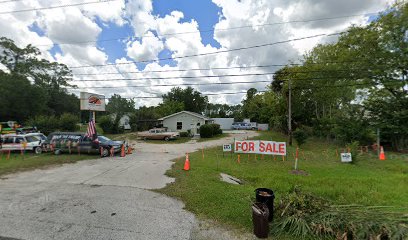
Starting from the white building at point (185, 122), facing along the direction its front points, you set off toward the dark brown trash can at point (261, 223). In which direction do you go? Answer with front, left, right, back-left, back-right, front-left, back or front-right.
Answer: front

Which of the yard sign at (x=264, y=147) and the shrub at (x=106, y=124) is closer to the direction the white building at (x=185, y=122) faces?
the yard sign

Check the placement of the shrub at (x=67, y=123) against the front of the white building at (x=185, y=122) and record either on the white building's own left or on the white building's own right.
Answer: on the white building's own right

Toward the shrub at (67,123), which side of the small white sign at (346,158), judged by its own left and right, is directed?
right

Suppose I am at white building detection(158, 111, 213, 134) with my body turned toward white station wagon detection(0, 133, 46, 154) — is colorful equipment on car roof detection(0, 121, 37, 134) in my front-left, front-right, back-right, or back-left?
front-right

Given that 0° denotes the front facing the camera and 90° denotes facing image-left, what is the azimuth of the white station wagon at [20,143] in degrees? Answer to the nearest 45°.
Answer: approximately 270°

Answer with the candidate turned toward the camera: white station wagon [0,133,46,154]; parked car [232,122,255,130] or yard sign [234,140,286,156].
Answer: the yard sign

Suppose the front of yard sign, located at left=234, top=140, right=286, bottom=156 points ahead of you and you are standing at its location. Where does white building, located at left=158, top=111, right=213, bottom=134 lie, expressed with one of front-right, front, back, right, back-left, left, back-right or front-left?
back-right

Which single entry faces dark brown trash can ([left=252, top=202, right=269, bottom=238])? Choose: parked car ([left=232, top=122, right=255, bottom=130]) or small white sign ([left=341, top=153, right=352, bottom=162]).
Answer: the small white sign

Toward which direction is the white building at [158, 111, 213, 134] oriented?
toward the camera

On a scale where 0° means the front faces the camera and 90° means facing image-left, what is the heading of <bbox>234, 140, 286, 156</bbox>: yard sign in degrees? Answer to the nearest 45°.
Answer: approximately 0°
